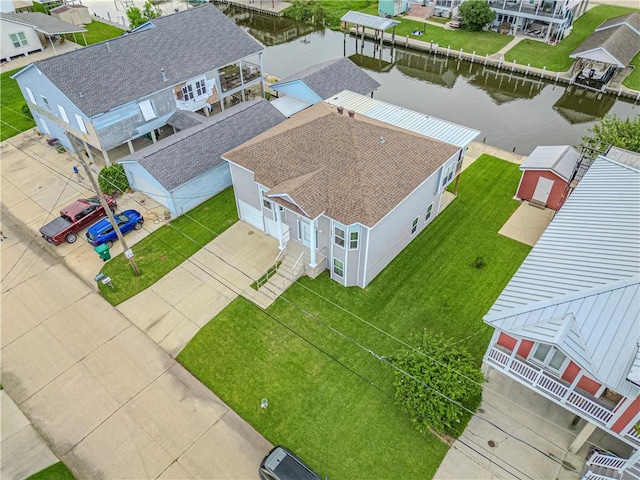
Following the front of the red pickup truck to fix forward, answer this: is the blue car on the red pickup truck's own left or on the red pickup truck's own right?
on the red pickup truck's own right

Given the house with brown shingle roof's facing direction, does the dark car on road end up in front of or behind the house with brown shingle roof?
in front

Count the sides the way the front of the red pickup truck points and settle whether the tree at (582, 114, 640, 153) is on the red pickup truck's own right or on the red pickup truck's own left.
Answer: on the red pickup truck's own right

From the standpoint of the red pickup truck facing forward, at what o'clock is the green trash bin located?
The green trash bin is roughly at 4 o'clock from the red pickup truck.

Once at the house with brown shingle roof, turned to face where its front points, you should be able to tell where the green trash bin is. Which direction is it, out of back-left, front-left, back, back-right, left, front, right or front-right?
front-right

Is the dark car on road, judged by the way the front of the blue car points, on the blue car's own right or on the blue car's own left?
on the blue car's own right

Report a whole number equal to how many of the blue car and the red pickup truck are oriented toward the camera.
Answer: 0

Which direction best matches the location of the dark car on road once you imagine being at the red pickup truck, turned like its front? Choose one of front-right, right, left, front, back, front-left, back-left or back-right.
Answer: back-right

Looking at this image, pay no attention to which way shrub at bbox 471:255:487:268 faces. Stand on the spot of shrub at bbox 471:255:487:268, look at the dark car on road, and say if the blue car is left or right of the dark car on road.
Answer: right

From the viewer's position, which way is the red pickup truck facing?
facing away from the viewer and to the right of the viewer

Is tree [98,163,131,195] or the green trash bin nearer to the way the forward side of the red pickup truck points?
the tree

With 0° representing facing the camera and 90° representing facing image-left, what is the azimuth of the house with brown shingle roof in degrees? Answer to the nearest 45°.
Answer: approximately 45°

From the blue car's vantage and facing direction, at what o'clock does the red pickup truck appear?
The red pickup truck is roughly at 9 o'clock from the blue car.

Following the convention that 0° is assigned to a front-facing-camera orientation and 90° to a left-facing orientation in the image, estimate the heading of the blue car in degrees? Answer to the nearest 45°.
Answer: approximately 225°

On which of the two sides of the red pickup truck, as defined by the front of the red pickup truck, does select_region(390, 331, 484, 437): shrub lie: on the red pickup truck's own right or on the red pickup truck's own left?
on the red pickup truck's own right

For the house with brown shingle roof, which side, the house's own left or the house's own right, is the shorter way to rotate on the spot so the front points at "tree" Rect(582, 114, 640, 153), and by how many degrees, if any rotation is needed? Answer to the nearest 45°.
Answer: approximately 135° to the house's own left
